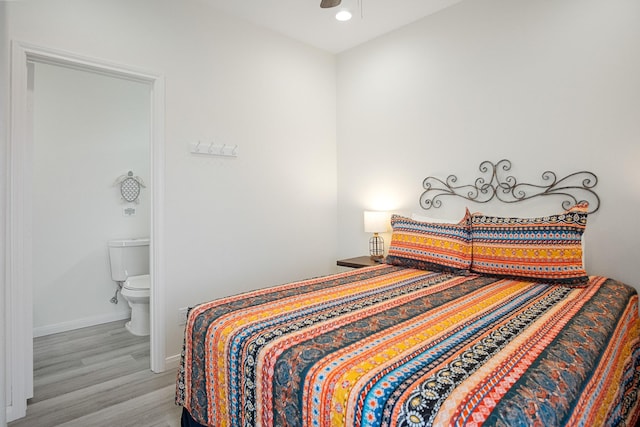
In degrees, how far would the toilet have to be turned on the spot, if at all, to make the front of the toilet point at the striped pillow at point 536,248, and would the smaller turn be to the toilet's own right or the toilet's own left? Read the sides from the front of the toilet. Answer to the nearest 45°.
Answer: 0° — it already faces it

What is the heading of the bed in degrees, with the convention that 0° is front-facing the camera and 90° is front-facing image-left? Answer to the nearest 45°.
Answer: approximately 45°

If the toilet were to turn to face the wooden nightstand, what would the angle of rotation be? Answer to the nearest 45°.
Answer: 0° — it already faces it

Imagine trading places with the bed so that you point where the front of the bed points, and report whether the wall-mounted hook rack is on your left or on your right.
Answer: on your right

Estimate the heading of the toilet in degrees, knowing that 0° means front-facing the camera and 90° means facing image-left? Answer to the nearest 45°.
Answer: approximately 315°

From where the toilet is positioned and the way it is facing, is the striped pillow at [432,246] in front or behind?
in front
